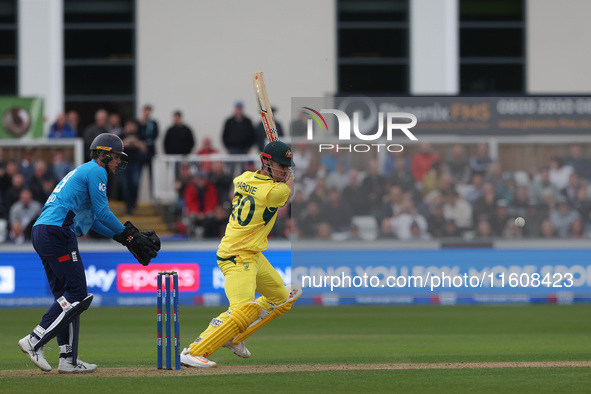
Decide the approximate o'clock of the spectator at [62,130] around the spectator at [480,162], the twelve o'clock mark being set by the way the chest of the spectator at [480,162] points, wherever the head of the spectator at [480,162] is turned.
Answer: the spectator at [62,130] is roughly at 3 o'clock from the spectator at [480,162].

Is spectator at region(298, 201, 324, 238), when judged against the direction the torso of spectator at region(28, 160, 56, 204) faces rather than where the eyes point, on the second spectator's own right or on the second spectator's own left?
on the second spectator's own left

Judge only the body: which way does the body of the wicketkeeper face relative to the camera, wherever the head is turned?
to the viewer's right

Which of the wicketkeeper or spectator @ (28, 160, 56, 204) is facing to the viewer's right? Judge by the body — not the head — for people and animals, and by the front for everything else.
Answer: the wicketkeeper

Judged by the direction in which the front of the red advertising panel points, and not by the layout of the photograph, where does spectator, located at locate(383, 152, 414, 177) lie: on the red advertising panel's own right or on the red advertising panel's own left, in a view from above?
on the red advertising panel's own left

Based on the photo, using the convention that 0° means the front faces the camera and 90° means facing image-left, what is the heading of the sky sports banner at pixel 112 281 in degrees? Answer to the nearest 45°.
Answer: approximately 0°
